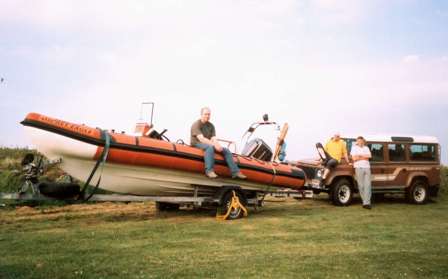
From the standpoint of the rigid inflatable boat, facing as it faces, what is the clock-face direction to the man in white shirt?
The man in white shirt is roughly at 5 o'clock from the rigid inflatable boat.

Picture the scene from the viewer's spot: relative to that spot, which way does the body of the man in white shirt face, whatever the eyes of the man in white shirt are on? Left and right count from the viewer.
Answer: facing the viewer

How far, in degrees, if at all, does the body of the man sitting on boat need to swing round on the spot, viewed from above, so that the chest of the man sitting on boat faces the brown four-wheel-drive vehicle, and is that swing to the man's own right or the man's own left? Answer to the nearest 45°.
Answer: approximately 90° to the man's own left

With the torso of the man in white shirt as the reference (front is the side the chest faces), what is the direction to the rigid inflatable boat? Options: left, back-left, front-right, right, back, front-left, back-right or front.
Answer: front-right

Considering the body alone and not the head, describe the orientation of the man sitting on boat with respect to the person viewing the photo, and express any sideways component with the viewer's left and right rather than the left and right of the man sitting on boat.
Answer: facing the viewer and to the right of the viewer

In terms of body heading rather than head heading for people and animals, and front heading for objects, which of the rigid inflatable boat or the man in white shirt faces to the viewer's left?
the rigid inflatable boat

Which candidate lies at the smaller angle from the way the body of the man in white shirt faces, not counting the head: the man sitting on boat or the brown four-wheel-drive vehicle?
the man sitting on boat

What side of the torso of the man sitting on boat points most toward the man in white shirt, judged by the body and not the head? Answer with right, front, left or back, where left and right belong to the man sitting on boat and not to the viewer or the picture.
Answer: left
